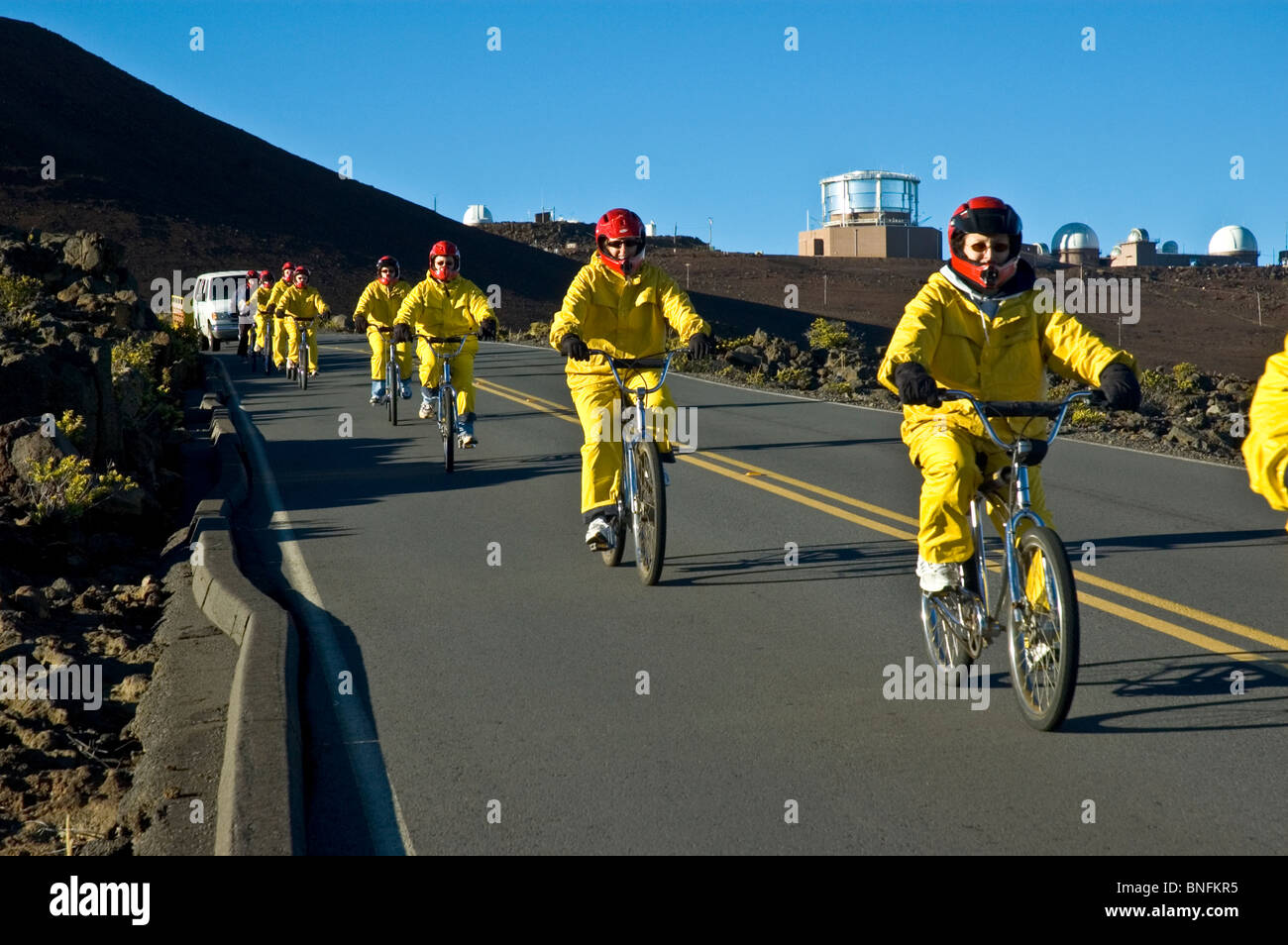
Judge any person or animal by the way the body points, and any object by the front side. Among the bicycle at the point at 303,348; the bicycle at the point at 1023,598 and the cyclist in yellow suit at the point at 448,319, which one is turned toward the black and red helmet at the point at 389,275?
the bicycle at the point at 303,348

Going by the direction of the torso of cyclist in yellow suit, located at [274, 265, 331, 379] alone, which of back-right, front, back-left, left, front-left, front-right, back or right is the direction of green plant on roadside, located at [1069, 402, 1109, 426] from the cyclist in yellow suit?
front-left

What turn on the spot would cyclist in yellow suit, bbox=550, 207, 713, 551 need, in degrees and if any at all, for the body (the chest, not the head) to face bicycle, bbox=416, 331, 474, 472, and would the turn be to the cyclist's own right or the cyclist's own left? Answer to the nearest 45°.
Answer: approximately 180°

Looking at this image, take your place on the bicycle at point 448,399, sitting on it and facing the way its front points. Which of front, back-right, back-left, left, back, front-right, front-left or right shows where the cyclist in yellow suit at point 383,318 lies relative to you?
back

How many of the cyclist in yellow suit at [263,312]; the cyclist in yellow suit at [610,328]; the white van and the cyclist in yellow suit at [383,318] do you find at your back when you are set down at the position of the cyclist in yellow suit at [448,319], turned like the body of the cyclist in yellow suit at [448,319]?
3

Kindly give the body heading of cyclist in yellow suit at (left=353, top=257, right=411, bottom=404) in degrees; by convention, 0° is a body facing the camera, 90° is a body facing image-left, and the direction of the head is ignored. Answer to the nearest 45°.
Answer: approximately 0°

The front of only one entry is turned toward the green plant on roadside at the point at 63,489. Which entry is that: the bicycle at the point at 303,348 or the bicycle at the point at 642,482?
the bicycle at the point at 303,348
